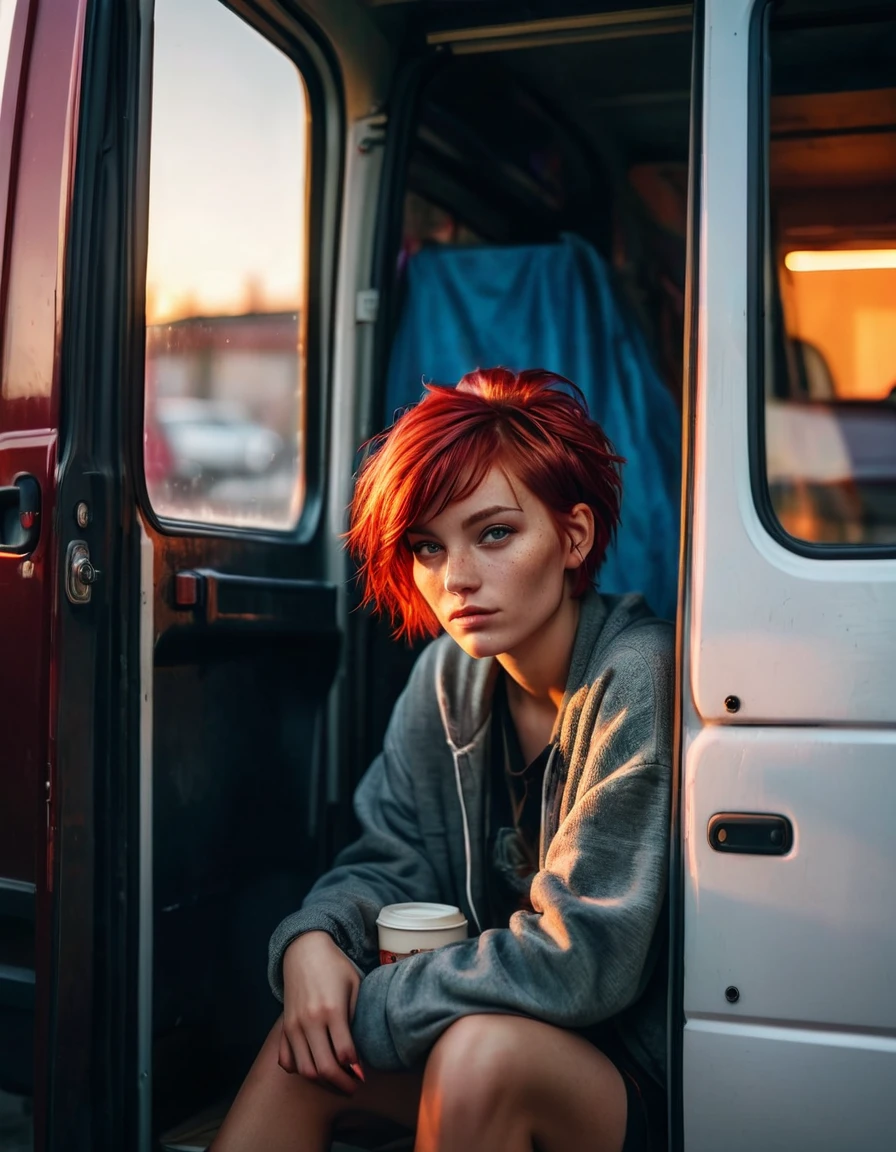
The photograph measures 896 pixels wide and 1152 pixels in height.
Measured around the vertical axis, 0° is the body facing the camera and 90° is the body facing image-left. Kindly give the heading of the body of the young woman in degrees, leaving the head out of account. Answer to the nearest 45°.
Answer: approximately 45°

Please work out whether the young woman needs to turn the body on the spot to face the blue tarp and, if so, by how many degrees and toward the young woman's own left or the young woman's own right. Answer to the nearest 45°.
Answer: approximately 135° to the young woman's own right
